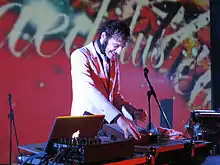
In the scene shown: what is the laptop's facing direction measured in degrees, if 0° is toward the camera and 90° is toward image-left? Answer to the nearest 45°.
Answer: approximately 135°

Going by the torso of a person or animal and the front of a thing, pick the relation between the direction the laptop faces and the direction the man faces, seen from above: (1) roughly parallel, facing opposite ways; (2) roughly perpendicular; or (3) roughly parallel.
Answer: roughly parallel, facing opposite ways

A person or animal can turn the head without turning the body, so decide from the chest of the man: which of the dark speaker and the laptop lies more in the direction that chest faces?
the laptop

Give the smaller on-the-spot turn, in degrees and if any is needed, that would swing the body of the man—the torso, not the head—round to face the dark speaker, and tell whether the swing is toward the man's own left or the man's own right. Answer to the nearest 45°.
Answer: approximately 135° to the man's own left

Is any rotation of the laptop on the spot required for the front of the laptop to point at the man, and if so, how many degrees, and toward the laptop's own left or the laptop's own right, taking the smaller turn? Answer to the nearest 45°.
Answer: approximately 45° to the laptop's own right

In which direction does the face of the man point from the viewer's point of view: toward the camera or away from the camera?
toward the camera

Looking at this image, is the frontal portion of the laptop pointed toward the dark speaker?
no

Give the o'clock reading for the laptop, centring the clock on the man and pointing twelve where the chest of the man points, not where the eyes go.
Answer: The laptop is roughly at 2 o'clock from the man.
